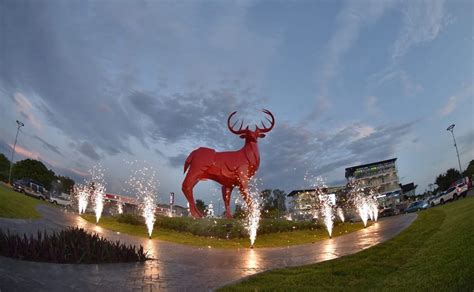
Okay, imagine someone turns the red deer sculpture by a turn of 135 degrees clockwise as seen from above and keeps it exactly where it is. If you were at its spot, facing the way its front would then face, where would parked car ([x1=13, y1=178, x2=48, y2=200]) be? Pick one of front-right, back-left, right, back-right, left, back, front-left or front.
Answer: right

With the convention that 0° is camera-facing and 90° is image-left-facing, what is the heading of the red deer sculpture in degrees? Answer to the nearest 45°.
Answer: approximately 270°

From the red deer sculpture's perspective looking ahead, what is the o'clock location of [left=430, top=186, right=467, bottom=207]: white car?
The white car is roughly at 11 o'clock from the red deer sculpture.

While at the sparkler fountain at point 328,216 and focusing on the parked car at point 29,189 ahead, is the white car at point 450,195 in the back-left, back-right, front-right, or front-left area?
back-right

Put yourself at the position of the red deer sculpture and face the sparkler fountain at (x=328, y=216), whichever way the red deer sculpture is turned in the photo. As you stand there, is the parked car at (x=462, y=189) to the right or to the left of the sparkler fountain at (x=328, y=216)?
left

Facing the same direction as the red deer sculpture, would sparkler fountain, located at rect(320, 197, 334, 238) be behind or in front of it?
in front

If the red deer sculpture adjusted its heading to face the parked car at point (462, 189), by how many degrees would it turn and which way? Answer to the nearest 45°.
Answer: approximately 45° to its left
